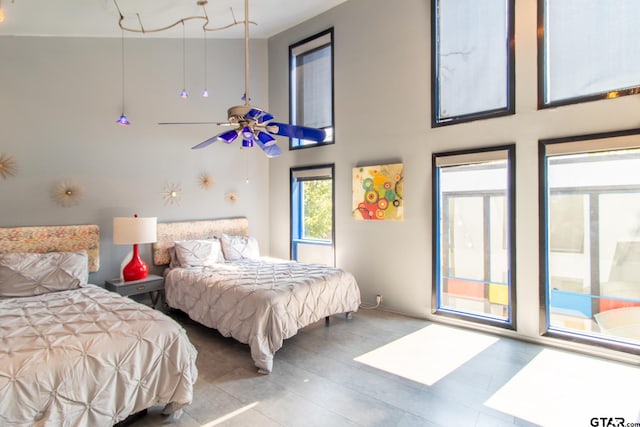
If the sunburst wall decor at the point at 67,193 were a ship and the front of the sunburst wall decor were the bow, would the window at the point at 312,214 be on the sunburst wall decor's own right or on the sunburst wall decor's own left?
on the sunburst wall decor's own left

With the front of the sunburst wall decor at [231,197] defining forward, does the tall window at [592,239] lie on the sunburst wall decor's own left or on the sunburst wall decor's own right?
on the sunburst wall decor's own left

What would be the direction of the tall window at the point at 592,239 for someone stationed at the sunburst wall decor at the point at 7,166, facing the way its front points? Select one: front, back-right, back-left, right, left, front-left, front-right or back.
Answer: front-left

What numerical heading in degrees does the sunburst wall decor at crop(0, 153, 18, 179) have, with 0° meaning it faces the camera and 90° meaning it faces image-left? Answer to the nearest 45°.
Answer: approximately 0°

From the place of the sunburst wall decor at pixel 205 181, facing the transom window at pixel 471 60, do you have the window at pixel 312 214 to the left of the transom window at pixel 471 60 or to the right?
left

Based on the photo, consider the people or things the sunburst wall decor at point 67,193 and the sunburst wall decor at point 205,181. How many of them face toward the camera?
2

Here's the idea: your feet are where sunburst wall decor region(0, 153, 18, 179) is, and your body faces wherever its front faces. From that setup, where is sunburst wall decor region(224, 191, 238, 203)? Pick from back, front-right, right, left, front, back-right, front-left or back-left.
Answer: left

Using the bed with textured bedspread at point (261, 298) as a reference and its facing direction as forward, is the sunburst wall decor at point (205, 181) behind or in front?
behind

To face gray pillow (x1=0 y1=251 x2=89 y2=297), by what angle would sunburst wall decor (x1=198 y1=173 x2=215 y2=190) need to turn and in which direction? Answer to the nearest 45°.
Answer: approximately 45° to its right
